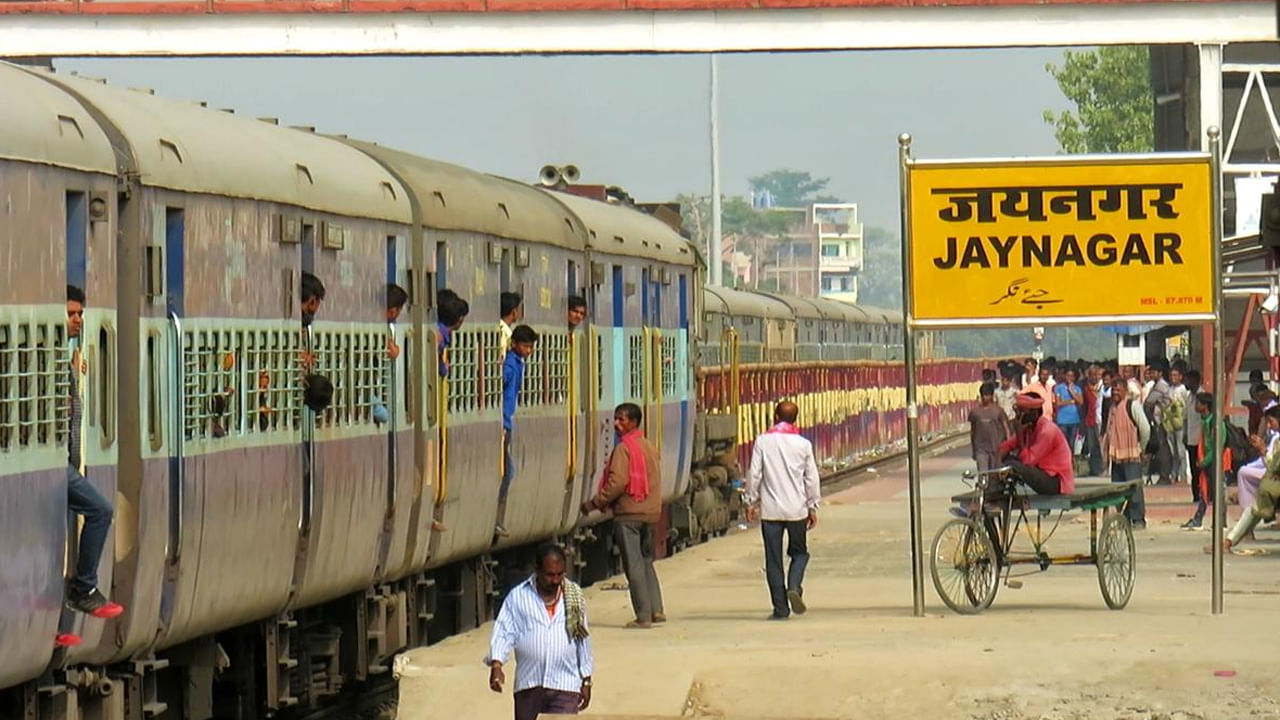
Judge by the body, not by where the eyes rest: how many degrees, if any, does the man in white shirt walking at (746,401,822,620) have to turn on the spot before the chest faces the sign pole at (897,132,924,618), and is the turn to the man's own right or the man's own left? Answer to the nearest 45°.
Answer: approximately 90° to the man's own right

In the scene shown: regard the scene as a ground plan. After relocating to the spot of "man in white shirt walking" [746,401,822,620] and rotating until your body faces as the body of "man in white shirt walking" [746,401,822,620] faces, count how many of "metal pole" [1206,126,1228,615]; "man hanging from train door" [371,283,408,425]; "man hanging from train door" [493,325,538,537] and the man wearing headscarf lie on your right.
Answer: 2

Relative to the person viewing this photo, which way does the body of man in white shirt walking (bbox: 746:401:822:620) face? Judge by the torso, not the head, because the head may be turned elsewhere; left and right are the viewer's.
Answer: facing away from the viewer

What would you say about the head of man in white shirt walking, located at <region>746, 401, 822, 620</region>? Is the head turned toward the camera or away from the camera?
away from the camera

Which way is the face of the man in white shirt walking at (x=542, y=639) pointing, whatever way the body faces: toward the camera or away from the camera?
toward the camera

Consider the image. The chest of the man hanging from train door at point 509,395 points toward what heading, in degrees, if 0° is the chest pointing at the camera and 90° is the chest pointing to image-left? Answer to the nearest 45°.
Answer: approximately 315°

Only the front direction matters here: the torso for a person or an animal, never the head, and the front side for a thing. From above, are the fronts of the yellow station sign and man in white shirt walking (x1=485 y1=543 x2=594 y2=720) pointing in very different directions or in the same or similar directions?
same or similar directions

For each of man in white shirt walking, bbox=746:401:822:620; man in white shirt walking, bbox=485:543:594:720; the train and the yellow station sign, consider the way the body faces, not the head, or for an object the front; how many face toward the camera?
2

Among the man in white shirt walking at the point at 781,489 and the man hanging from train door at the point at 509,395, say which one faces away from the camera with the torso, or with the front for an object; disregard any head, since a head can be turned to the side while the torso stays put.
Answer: the man in white shirt walking

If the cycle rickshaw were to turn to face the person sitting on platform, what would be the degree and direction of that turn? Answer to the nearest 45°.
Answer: approximately 180°

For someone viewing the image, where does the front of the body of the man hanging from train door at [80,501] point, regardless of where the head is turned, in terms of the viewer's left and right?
facing the viewer and to the right of the viewer

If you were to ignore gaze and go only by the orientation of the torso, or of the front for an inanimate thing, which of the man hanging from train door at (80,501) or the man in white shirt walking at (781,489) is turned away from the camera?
the man in white shirt walking

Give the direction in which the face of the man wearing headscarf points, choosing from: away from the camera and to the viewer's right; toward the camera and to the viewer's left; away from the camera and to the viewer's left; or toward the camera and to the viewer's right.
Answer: toward the camera and to the viewer's left
